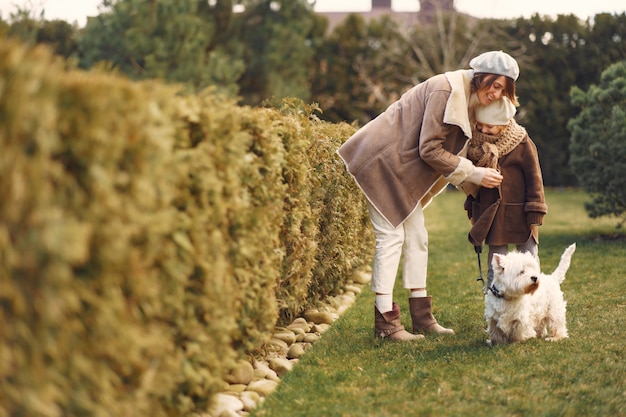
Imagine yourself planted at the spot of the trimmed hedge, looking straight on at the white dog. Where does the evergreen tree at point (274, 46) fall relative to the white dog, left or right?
left

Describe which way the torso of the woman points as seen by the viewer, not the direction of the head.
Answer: to the viewer's right

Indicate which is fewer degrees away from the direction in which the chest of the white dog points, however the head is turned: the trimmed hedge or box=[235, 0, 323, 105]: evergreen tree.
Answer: the trimmed hedge

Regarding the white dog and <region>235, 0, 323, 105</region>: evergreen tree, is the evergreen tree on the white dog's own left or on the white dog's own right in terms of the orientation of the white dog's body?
on the white dog's own right

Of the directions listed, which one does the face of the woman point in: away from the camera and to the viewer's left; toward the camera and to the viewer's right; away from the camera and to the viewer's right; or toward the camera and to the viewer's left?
toward the camera and to the viewer's right

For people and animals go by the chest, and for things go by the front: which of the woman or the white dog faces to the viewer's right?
the woman

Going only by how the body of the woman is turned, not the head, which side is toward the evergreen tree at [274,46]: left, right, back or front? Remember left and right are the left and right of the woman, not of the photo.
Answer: left

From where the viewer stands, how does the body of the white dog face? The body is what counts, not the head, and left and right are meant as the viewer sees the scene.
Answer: facing the viewer and to the left of the viewer

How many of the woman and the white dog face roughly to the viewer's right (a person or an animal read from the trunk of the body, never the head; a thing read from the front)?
1
